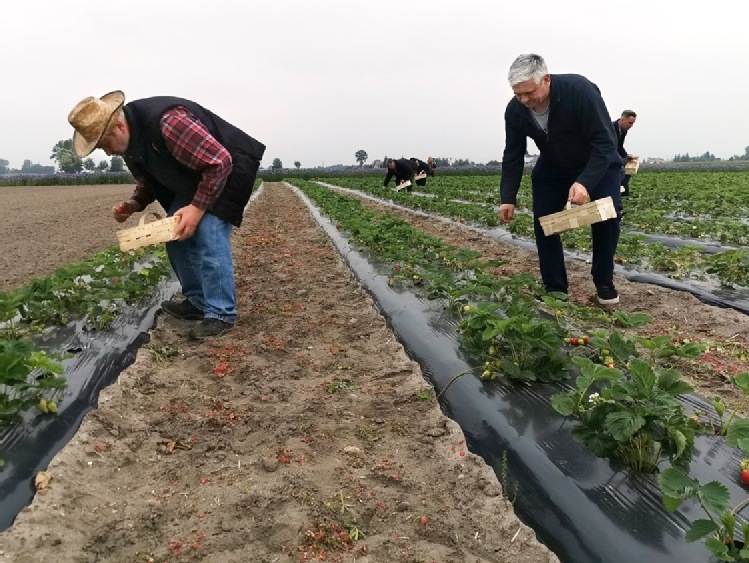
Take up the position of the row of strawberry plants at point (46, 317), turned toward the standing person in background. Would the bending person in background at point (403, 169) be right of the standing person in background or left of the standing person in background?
left

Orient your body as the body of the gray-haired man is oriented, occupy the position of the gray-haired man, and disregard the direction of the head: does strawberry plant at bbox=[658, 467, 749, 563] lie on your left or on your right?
on your left

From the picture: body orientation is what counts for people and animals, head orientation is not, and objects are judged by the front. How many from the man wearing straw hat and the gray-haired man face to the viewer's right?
0

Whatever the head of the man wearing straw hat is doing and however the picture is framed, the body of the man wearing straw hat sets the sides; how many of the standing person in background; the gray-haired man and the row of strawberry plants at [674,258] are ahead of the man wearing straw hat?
0

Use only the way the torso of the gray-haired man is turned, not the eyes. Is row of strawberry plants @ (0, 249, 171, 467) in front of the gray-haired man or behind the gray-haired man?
in front

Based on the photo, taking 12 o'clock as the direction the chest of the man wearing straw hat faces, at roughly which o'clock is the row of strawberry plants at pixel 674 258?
The row of strawberry plants is roughly at 6 o'clock from the man wearing straw hat.

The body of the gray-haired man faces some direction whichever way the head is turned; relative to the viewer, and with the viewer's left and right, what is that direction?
facing the viewer and to the left of the viewer

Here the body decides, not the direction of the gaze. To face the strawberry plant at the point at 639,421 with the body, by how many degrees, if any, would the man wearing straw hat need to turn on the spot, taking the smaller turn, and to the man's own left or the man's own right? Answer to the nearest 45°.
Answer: approximately 135° to the man's own left

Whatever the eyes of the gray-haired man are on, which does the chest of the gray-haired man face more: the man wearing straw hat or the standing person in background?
the man wearing straw hat

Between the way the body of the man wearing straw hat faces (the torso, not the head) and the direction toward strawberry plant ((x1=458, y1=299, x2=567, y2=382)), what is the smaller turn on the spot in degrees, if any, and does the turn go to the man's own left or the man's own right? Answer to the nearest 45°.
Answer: approximately 135° to the man's own left

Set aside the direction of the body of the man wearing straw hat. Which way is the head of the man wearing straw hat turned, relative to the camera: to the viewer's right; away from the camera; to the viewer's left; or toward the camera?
to the viewer's left

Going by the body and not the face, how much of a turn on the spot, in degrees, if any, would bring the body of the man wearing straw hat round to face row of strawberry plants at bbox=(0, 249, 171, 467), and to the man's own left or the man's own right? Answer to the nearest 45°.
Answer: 0° — they already face it

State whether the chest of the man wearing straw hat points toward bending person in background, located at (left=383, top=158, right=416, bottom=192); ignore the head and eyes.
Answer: no

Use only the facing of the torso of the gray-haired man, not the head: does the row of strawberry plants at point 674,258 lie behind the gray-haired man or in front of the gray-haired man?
behind

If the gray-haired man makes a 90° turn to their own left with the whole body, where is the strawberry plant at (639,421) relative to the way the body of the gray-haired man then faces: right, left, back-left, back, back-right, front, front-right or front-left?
front-right

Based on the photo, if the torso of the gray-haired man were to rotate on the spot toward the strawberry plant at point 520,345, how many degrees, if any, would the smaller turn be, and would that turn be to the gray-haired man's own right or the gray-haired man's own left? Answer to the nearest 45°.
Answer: approximately 45° to the gray-haired man's own left

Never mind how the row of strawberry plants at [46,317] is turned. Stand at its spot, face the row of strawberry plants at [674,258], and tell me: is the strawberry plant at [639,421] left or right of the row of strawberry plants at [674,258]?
right

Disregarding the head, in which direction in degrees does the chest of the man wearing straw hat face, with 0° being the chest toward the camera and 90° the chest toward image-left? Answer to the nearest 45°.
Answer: approximately 90°
